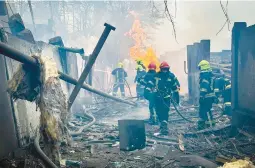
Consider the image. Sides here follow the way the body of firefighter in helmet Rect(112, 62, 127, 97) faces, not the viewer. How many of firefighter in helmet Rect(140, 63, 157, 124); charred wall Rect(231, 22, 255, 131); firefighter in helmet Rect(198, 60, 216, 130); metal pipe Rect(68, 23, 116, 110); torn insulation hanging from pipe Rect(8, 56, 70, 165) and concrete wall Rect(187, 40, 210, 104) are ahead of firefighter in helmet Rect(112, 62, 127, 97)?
0

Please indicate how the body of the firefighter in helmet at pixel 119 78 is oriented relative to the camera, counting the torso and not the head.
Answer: away from the camera

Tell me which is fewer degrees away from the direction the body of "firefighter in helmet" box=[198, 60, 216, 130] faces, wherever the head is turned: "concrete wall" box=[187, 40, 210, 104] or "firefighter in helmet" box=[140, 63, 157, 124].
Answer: the firefighter in helmet

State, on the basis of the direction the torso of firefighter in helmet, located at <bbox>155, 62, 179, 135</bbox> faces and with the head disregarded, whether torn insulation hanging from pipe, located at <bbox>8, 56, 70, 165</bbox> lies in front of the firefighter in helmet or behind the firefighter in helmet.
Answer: in front

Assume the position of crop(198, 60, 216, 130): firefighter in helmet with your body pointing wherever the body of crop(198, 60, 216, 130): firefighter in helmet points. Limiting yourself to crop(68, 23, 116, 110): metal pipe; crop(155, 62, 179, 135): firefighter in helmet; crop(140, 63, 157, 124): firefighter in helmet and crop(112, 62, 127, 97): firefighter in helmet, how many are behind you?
0

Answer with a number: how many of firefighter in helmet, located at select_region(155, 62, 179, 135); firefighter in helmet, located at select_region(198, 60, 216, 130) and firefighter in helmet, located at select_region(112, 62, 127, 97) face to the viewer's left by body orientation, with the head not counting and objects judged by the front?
1

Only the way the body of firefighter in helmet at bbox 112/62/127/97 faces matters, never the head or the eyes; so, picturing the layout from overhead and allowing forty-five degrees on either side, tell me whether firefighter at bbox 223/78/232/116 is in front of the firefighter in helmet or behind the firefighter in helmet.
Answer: behind

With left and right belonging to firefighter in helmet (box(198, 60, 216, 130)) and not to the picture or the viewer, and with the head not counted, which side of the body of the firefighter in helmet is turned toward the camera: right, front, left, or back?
left
